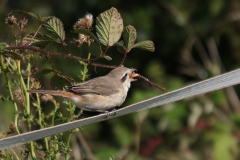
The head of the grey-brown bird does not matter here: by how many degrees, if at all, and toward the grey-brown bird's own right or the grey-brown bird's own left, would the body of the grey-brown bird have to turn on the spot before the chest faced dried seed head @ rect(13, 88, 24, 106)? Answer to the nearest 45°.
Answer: approximately 135° to the grey-brown bird's own right

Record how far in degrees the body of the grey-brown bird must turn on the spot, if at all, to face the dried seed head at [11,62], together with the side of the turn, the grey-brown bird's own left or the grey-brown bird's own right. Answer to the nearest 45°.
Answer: approximately 135° to the grey-brown bird's own right

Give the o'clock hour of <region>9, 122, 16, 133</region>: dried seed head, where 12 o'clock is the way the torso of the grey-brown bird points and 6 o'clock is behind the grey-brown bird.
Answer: The dried seed head is roughly at 6 o'clock from the grey-brown bird.

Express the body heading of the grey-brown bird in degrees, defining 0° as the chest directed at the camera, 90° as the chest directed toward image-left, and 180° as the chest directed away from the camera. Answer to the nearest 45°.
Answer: approximately 270°
